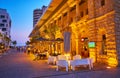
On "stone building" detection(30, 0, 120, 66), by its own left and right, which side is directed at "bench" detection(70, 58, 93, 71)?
front
